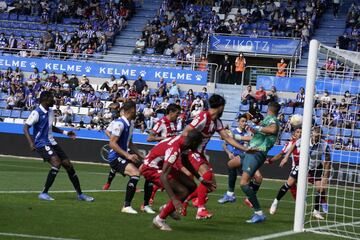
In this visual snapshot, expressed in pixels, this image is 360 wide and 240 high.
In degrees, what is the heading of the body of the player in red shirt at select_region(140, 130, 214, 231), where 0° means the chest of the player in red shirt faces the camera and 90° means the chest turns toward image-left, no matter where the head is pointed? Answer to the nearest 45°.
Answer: approximately 270°

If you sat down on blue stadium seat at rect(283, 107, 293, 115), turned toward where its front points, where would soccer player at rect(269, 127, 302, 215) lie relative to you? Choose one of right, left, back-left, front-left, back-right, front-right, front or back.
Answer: front

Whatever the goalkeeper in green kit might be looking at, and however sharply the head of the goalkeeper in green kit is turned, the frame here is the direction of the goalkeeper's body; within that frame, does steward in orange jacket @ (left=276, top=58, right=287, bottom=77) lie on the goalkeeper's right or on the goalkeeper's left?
on the goalkeeper's right

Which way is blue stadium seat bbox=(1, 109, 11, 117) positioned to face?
toward the camera

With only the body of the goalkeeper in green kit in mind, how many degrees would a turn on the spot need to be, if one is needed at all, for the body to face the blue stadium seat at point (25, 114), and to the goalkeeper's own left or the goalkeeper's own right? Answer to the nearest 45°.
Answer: approximately 45° to the goalkeeper's own right

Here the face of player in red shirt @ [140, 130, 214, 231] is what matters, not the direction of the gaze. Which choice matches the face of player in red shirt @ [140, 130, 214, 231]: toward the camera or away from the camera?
away from the camera

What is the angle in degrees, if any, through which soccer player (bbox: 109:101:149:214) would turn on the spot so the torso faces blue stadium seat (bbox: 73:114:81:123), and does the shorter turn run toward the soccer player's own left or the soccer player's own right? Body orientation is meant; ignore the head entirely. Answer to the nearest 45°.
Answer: approximately 90° to the soccer player's own left

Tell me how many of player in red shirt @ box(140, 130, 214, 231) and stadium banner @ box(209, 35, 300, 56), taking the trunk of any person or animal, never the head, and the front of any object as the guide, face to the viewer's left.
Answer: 0

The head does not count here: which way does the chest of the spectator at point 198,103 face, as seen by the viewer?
toward the camera

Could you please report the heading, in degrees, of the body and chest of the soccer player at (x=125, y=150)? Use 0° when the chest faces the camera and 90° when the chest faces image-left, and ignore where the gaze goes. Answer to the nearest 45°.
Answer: approximately 270°

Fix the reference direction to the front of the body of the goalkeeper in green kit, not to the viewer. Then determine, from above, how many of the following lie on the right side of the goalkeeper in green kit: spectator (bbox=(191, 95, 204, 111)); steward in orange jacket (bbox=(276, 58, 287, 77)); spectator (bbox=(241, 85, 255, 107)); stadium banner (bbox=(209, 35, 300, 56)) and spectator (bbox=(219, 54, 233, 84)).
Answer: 5

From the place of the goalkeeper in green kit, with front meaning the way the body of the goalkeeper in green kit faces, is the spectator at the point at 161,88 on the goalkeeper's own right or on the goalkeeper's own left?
on the goalkeeper's own right

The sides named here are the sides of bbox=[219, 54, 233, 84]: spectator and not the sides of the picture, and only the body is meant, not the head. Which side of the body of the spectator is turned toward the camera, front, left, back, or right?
front
